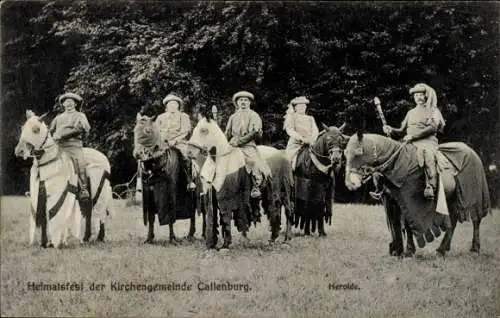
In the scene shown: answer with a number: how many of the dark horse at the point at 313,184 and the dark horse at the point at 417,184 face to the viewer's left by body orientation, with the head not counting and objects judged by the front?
1

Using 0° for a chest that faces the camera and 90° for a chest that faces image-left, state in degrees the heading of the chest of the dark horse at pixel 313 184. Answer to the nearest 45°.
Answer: approximately 315°

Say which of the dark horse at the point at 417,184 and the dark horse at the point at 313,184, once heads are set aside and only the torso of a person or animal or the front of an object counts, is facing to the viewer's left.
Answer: the dark horse at the point at 417,184

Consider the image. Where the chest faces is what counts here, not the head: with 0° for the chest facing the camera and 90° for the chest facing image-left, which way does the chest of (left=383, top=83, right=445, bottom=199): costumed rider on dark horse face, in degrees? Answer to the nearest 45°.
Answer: approximately 45°

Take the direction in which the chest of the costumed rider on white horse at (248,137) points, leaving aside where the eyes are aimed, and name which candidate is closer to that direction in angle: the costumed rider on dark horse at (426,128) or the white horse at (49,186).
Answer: the white horse

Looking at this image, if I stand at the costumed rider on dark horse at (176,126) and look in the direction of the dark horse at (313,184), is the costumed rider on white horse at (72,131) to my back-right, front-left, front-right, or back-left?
back-right

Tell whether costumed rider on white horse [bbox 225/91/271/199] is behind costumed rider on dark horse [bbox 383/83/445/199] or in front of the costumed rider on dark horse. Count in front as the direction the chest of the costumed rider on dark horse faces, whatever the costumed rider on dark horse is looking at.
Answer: in front

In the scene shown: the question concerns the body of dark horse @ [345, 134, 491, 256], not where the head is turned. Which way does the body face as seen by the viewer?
to the viewer's left

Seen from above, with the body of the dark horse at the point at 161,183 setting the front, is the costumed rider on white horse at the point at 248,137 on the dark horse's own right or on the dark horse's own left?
on the dark horse's own left

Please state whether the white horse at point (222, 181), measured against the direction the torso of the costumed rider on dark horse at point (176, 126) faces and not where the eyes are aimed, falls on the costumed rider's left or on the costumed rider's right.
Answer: on the costumed rider's left

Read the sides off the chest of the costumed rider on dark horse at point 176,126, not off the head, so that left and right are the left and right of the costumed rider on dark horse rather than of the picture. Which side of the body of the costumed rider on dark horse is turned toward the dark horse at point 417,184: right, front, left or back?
left

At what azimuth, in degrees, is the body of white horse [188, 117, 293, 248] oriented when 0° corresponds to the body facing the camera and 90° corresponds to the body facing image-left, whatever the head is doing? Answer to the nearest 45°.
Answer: approximately 45°
